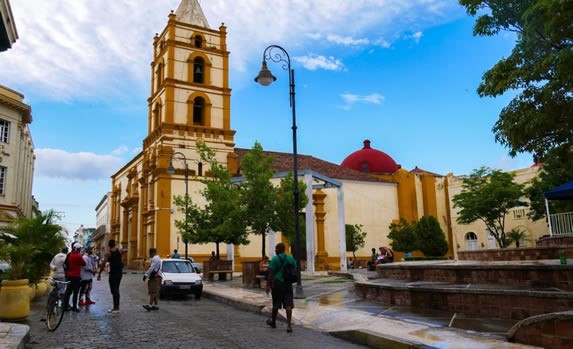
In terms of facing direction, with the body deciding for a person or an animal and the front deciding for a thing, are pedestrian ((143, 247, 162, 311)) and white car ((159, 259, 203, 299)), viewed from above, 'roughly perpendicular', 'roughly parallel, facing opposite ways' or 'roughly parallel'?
roughly perpendicular

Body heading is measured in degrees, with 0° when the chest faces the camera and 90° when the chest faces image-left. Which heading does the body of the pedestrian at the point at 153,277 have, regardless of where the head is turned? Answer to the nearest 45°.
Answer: approximately 90°

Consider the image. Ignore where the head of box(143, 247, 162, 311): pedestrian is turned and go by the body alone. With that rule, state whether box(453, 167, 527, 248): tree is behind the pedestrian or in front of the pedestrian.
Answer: behind

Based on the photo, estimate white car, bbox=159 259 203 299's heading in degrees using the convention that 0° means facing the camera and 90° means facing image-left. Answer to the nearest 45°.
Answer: approximately 0°

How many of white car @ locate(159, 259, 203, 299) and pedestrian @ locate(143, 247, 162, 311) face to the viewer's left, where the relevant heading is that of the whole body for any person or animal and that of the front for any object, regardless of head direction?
1

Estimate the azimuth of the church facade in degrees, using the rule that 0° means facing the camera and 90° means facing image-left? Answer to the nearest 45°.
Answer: approximately 45°
